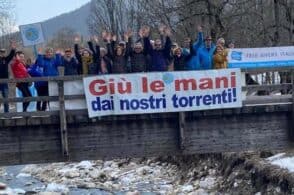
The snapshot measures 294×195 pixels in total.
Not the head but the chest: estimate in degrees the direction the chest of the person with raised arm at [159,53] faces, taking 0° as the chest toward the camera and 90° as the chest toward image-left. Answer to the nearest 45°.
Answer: approximately 0°

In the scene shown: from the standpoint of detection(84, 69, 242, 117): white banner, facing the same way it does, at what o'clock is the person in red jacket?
The person in red jacket is roughly at 3 o'clock from the white banner.

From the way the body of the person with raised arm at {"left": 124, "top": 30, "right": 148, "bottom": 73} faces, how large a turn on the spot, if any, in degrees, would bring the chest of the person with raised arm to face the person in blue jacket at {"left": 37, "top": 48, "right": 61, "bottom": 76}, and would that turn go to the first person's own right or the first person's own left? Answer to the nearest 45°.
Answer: approximately 90° to the first person's own right

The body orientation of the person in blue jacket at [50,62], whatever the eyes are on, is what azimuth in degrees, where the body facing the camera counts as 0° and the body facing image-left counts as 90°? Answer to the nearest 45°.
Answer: approximately 0°

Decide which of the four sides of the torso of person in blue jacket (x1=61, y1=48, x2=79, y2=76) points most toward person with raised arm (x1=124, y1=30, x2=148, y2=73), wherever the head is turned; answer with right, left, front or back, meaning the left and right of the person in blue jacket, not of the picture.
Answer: left
